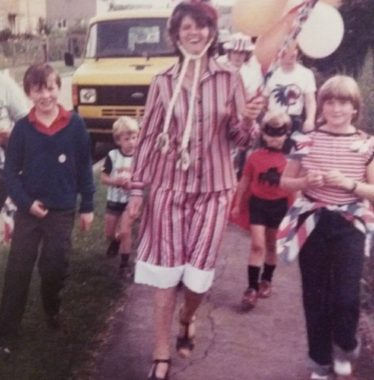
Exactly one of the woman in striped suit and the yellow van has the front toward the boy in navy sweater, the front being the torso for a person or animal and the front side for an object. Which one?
the yellow van

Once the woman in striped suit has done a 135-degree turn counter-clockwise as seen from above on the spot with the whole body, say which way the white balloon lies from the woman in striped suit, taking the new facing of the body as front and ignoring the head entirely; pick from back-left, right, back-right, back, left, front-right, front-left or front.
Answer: front

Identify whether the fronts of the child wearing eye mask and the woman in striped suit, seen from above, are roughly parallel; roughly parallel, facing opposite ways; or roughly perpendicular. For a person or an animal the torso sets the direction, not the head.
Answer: roughly parallel

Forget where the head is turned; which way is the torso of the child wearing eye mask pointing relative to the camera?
toward the camera

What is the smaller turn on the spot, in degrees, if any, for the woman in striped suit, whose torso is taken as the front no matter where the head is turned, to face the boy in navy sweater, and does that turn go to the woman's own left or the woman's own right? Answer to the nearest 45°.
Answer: approximately 90° to the woman's own right

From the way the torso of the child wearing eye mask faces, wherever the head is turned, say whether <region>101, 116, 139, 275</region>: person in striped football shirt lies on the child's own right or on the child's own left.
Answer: on the child's own right

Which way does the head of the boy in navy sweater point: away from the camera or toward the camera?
toward the camera

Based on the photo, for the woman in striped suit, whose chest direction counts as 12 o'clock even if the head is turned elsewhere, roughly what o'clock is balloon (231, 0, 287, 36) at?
The balloon is roughly at 7 o'clock from the woman in striped suit.

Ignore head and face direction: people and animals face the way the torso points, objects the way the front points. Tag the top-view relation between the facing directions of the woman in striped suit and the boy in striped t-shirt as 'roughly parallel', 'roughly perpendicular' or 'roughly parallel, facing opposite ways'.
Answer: roughly parallel

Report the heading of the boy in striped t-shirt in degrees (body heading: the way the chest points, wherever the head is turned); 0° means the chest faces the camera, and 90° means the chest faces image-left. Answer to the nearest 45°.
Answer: approximately 0°
